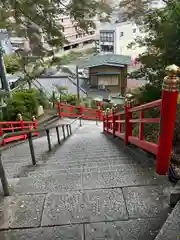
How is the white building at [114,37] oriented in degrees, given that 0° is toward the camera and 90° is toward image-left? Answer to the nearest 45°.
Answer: approximately 45°

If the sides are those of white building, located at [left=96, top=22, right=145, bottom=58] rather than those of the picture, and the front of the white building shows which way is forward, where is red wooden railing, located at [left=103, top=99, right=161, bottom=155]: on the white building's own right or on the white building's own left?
on the white building's own left
